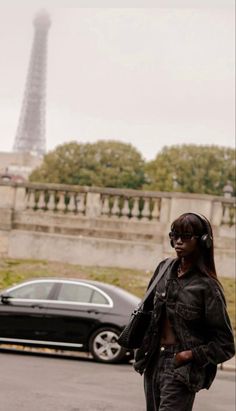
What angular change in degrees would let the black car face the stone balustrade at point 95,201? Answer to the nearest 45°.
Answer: approximately 90° to its right

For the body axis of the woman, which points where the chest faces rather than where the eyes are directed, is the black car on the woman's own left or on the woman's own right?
on the woman's own right

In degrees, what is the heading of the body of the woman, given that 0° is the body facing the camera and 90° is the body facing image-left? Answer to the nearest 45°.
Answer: approximately 45°

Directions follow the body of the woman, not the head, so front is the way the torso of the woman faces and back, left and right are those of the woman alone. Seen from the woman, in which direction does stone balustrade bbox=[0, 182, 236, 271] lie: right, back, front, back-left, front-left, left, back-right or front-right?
back-right

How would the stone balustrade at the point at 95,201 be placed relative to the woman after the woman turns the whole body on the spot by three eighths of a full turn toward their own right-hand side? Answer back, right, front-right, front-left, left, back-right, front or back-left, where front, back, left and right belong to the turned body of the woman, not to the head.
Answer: front

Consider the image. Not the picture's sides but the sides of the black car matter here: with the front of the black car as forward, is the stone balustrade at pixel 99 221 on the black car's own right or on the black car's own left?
on the black car's own right

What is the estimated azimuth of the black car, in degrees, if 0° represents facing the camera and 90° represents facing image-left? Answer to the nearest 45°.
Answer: approximately 90°
